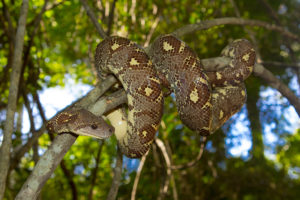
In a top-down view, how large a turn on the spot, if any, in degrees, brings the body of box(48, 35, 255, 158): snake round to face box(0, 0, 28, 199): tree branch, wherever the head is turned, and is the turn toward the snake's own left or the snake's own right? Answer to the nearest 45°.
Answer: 0° — it already faces it

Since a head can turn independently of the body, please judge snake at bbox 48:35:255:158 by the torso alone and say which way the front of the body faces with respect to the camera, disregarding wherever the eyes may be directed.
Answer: to the viewer's left
